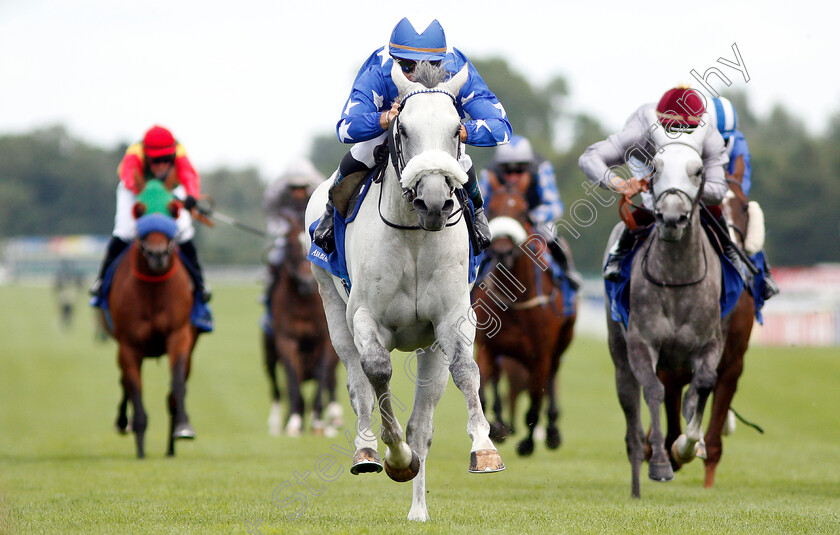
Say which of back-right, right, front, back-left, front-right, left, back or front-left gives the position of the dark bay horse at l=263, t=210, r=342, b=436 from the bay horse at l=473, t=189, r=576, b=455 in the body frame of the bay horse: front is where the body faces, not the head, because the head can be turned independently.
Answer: back-right

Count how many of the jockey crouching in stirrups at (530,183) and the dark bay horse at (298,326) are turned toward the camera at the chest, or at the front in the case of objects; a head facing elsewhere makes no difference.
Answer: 2

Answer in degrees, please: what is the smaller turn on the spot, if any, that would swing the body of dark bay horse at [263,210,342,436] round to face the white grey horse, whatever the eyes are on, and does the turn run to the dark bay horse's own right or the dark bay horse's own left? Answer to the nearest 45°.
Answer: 0° — it already faces it

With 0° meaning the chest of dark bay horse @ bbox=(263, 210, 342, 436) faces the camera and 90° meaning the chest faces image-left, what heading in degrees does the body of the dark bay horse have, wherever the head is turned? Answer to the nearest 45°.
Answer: approximately 0°

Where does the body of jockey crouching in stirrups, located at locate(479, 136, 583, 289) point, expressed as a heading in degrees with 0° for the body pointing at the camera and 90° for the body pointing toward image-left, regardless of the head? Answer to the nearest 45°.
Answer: approximately 0°

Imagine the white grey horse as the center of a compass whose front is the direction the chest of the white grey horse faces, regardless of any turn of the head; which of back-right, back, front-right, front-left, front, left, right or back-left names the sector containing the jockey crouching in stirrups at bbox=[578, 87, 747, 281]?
back-left
